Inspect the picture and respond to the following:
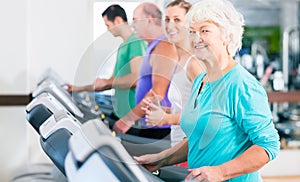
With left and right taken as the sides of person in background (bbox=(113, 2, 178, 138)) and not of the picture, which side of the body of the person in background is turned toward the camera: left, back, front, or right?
left

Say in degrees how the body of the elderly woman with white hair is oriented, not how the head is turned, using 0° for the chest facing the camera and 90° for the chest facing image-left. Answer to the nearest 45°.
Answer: approximately 45°

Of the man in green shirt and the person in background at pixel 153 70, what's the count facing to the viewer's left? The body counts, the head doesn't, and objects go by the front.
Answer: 2

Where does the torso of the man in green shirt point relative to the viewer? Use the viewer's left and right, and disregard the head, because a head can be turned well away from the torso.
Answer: facing to the left of the viewer

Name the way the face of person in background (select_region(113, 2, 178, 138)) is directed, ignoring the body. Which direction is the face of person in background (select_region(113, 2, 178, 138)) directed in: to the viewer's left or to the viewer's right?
to the viewer's left
